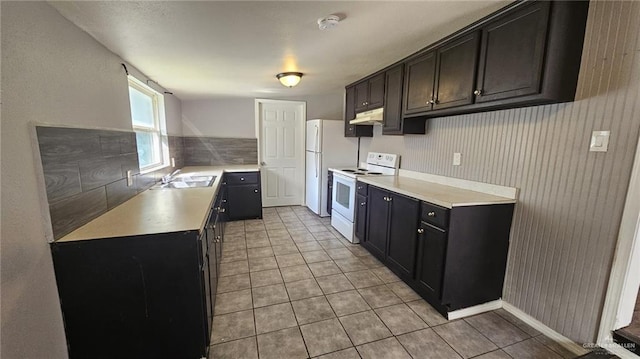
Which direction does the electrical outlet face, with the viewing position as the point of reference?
facing the viewer and to the left of the viewer

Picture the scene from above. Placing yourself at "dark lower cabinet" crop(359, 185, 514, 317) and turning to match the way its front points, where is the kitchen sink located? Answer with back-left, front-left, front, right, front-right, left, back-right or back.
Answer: front-right

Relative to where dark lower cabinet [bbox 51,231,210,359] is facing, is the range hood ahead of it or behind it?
ahead

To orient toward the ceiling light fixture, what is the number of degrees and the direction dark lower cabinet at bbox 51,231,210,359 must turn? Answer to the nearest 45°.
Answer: approximately 45° to its left

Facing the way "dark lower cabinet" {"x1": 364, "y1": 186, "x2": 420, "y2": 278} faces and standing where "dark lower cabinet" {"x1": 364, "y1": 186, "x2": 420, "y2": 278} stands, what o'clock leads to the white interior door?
The white interior door is roughly at 3 o'clock from the dark lower cabinet.

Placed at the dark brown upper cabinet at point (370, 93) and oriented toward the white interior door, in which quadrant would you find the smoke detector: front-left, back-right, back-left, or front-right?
back-left

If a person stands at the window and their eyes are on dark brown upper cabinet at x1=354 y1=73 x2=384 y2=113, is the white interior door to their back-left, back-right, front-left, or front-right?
front-left

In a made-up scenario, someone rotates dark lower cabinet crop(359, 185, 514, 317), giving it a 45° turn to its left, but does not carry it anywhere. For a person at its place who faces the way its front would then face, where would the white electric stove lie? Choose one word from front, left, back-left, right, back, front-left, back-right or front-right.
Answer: back-right

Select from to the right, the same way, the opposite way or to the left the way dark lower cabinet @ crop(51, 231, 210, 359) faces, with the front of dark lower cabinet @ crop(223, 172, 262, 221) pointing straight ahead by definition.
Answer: to the left

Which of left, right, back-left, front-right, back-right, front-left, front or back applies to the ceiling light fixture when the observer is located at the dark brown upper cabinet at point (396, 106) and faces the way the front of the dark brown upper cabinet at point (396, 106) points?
front-right

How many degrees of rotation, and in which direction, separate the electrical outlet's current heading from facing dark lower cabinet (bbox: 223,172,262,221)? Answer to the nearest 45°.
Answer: approximately 45° to its right

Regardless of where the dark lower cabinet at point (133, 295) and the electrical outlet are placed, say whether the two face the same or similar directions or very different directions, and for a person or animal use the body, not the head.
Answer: very different directions

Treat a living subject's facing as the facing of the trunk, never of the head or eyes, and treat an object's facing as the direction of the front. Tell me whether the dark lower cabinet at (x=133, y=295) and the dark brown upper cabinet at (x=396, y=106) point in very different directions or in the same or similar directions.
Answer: very different directions

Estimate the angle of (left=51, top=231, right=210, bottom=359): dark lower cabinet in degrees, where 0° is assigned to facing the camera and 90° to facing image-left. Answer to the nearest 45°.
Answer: approximately 270°

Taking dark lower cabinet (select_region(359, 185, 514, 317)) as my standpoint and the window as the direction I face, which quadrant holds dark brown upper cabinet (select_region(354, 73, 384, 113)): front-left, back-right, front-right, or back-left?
front-right
